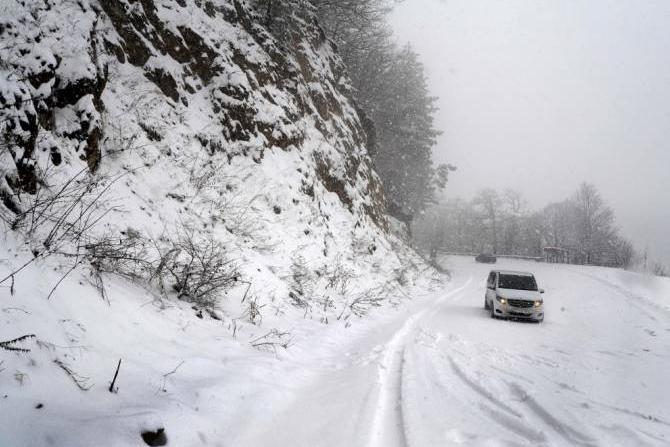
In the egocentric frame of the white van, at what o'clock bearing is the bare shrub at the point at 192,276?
The bare shrub is roughly at 1 o'clock from the white van.

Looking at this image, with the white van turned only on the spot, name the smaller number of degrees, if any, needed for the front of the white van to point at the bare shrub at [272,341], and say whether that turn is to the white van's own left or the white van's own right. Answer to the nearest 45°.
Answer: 0° — it already faces it

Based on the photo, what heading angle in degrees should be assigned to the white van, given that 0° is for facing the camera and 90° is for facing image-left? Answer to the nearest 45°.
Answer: approximately 0°

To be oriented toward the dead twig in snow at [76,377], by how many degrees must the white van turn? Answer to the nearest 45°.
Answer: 0° — it already faces it
